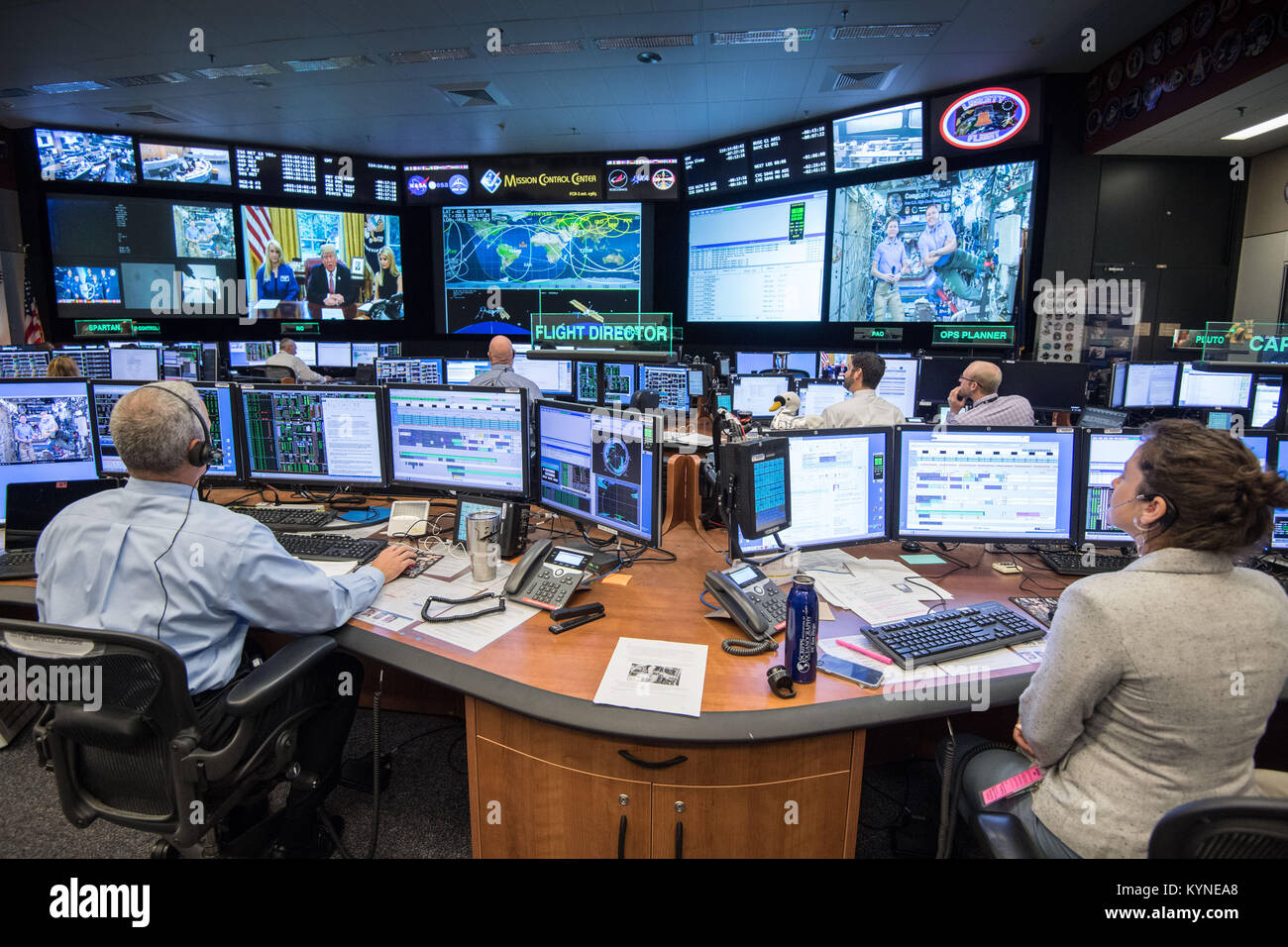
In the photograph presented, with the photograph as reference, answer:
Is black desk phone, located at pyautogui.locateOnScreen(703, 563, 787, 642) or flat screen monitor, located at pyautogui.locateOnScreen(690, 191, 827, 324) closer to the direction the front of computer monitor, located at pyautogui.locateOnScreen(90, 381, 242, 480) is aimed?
the black desk phone

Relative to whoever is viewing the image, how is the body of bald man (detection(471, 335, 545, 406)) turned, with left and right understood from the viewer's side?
facing away from the viewer

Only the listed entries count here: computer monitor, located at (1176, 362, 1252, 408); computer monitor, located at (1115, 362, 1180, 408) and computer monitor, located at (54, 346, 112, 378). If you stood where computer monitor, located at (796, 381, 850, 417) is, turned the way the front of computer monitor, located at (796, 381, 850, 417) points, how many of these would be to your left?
2

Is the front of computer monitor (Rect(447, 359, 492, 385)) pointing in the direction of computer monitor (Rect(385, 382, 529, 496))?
yes

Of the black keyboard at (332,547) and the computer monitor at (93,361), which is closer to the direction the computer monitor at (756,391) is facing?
the black keyboard

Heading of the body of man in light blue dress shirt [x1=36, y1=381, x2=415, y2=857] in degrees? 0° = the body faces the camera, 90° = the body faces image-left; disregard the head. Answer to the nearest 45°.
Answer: approximately 225°
